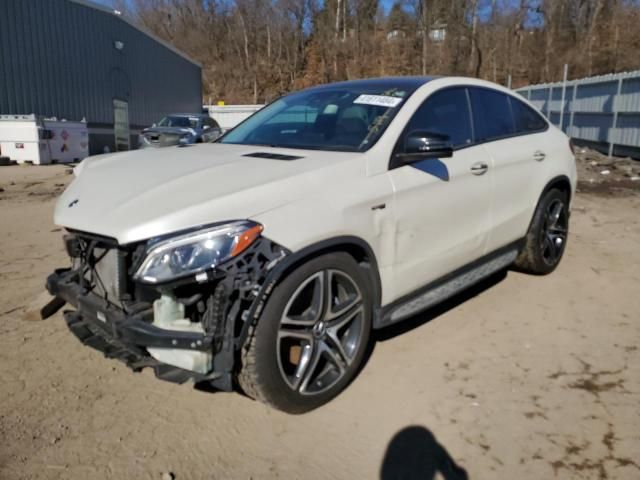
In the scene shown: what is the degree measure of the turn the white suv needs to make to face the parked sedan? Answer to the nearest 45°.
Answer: approximately 135° to its right

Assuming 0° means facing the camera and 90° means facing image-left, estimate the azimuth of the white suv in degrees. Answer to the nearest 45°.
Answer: approximately 45°

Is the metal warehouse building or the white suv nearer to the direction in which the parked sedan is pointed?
the white suv

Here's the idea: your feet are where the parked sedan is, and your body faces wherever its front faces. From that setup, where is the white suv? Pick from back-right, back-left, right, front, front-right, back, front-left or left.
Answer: front-left

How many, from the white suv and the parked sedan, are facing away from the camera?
0

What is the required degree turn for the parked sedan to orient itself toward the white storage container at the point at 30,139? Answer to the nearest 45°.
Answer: approximately 45° to its right

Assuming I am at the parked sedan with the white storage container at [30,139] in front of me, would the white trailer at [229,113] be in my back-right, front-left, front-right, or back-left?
back-right

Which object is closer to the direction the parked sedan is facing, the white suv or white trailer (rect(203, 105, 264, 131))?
the white suv

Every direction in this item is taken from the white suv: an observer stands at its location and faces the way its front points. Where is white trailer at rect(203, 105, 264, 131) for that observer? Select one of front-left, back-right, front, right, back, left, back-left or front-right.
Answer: back-right

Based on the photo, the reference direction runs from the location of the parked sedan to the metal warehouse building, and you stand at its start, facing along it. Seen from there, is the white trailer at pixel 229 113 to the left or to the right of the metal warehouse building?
right
